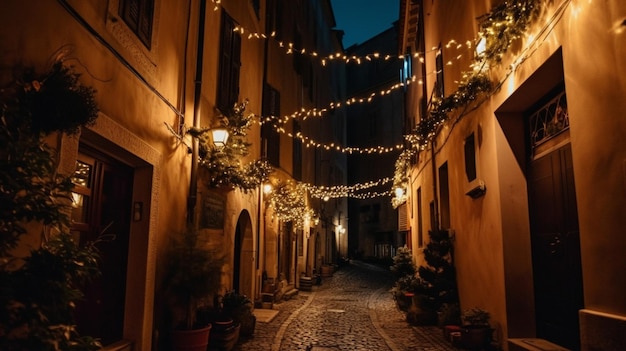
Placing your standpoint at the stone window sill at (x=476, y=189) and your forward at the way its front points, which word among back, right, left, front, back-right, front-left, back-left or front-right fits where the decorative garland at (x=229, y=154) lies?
front-right

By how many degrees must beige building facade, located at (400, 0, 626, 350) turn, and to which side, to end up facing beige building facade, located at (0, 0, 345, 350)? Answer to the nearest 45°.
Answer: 0° — it already faces it

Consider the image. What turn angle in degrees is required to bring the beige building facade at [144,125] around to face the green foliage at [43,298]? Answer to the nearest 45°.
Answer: approximately 45° to its right

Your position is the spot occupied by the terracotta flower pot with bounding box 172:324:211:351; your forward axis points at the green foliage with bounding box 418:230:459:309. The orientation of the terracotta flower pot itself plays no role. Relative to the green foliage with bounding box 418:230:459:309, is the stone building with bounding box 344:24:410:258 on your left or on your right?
left

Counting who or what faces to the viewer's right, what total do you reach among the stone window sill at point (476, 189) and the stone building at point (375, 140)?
0

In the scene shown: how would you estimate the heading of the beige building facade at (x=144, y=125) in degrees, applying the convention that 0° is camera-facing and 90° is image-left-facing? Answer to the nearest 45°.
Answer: approximately 315°

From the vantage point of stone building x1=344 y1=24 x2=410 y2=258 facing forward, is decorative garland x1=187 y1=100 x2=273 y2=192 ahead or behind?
ahead

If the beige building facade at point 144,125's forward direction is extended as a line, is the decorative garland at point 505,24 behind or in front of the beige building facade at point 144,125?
in front
